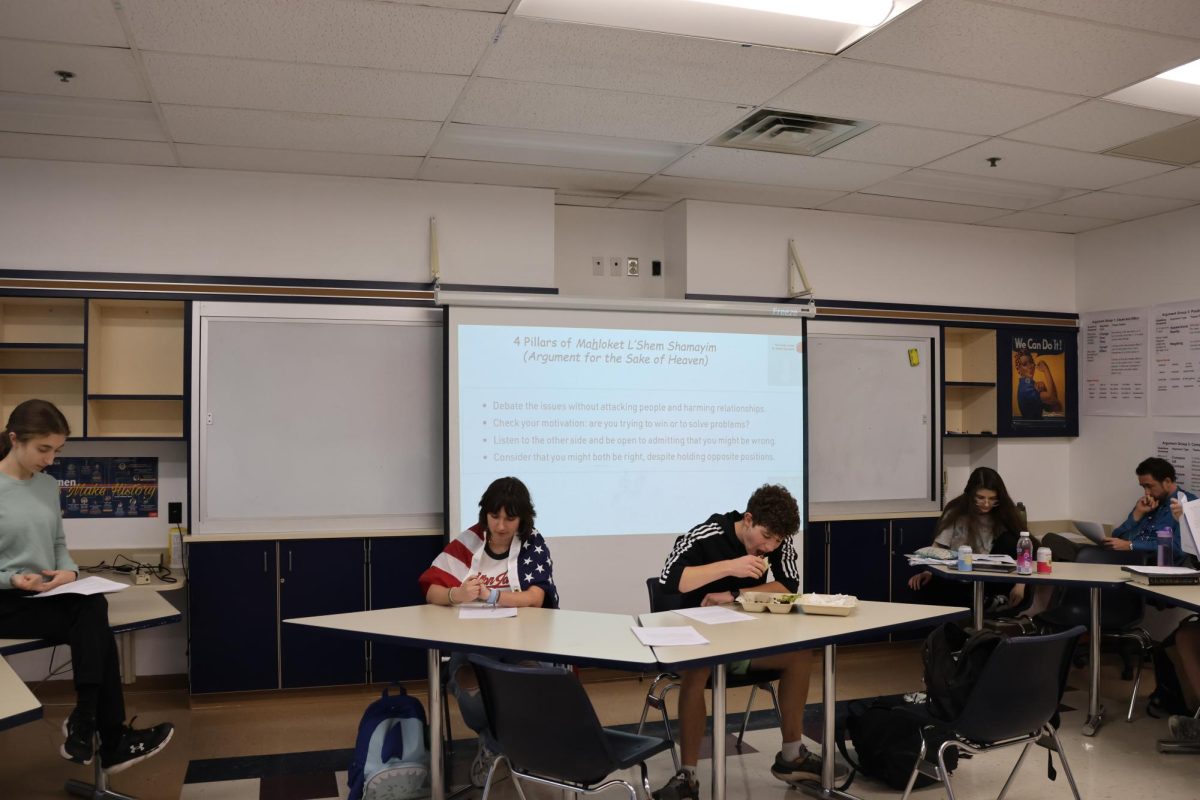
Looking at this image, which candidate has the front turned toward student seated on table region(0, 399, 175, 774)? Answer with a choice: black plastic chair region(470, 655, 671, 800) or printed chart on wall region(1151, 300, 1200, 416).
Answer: the printed chart on wall

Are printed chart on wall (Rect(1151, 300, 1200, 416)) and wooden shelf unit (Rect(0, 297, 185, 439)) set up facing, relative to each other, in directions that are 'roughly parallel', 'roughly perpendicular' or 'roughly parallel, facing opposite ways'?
roughly perpendicular

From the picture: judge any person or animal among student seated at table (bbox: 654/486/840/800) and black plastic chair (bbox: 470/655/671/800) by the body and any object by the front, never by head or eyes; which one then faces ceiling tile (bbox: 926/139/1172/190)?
the black plastic chair

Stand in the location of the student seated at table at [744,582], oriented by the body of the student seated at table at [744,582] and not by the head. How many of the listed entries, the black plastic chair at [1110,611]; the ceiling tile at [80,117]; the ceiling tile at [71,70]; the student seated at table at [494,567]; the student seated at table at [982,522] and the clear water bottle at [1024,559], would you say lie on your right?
3

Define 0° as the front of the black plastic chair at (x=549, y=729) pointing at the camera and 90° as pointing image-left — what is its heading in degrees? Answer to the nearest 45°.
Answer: approximately 225°

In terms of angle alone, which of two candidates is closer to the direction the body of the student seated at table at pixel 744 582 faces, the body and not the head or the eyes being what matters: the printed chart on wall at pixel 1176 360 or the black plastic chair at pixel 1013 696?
the black plastic chair
